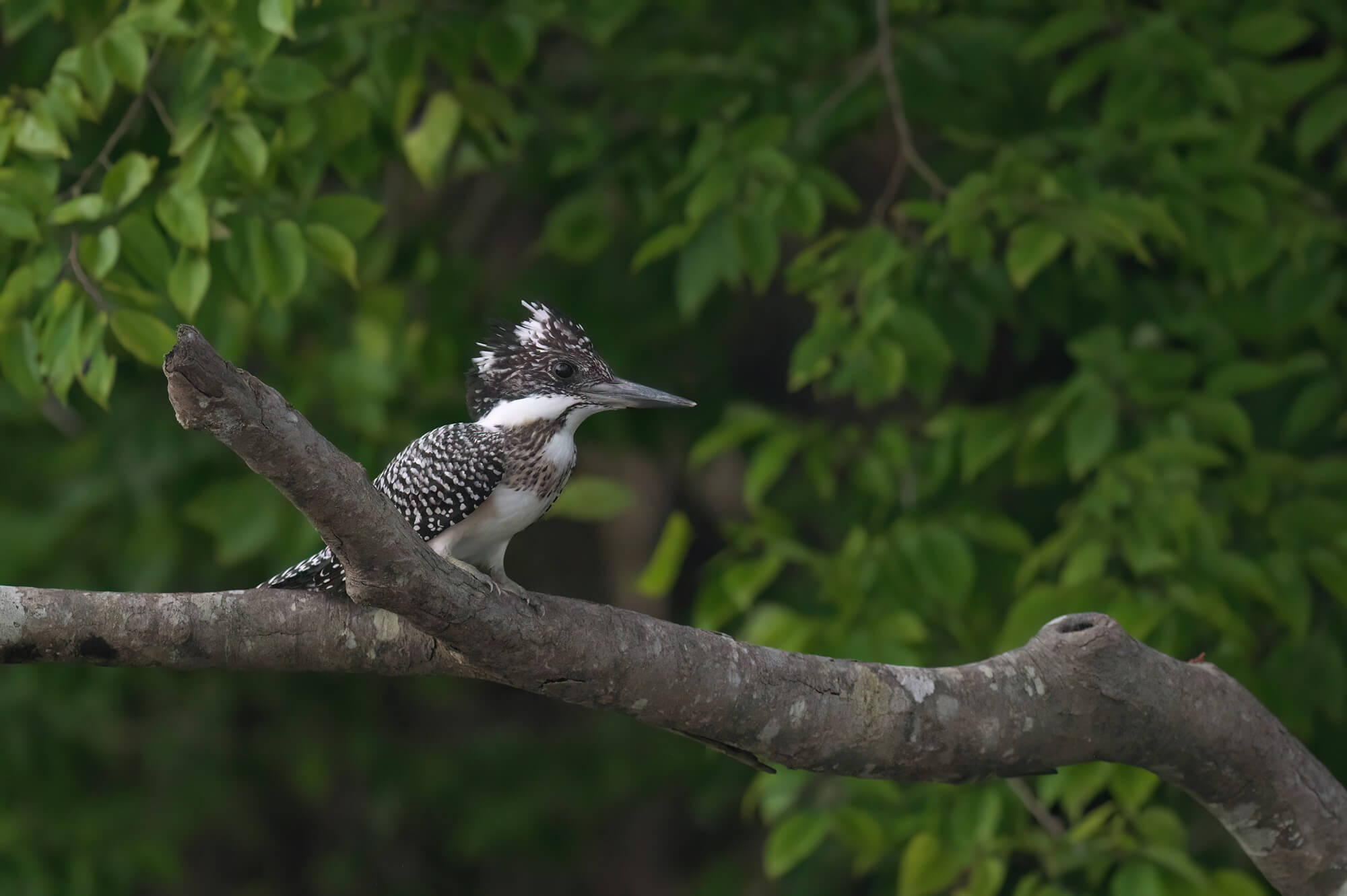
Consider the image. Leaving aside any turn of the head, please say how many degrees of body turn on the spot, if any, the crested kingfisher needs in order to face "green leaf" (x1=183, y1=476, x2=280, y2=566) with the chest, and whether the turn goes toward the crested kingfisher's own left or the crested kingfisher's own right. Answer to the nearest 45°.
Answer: approximately 135° to the crested kingfisher's own left

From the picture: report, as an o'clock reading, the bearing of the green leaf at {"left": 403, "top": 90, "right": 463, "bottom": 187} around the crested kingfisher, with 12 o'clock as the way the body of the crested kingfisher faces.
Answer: The green leaf is roughly at 9 o'clock from the crested kingfisher.

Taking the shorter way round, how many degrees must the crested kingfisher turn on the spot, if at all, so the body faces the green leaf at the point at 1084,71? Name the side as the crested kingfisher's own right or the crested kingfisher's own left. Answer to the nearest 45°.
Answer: approximately 45° to the crested kingfisher's own left

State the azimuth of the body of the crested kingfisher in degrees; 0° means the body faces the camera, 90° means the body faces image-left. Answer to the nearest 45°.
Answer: approximately 270°

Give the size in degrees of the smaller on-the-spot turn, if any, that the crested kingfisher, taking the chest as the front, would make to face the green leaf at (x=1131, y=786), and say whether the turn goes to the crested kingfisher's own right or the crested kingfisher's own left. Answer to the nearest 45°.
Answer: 0° — it already faces it

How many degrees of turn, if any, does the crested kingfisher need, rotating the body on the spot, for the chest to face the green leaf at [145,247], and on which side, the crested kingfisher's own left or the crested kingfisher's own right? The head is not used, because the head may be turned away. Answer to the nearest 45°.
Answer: approximately 135° to the crested kingfisher's own left

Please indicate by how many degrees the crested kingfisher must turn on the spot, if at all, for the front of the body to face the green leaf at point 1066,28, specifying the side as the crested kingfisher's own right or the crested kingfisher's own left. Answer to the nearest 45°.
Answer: approximately 45° to the crested kingfisher's own left
